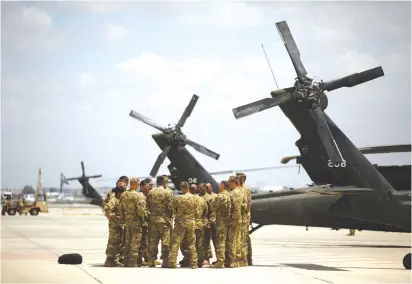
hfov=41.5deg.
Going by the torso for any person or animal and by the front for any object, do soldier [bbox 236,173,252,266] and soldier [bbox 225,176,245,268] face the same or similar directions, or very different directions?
same or similar directions

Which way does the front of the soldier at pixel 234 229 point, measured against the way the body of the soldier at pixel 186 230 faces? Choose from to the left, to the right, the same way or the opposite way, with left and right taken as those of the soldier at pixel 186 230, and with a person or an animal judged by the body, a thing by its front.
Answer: to the left

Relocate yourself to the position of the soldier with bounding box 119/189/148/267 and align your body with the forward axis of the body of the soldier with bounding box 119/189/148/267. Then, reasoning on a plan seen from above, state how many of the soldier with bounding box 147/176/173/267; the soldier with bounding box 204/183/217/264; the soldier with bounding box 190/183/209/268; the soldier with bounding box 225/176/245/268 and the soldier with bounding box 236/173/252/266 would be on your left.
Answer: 0

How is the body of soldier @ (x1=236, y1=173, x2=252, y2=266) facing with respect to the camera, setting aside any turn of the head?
to the viewer's left

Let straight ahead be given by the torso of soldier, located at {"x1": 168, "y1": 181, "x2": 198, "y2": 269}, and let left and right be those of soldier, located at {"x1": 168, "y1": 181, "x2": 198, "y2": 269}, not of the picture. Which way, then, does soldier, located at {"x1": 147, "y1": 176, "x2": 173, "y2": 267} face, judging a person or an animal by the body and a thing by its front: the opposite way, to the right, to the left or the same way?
the same way

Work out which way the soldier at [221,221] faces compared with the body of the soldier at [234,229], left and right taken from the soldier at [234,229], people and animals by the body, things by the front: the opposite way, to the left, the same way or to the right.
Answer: the same way

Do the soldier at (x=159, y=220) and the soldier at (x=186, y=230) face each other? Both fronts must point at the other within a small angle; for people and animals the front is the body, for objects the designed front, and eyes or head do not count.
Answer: no

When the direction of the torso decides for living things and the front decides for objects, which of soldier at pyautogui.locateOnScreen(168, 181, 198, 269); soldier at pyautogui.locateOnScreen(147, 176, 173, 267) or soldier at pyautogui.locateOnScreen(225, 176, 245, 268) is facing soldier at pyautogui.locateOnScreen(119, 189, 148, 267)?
soldier at pyautogui.locateOnScreen(225, 176, 245, 268)

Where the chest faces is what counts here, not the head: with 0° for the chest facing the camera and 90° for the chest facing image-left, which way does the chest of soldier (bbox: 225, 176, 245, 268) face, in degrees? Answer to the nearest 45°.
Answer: approximately 90°

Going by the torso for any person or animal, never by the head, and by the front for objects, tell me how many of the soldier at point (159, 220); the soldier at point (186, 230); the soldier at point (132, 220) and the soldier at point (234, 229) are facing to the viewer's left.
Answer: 1

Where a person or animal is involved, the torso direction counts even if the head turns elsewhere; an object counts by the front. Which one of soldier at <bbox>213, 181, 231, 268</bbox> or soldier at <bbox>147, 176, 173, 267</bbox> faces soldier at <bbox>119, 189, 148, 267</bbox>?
soldier at <bbox>213, 181, 231, 268</bbox>

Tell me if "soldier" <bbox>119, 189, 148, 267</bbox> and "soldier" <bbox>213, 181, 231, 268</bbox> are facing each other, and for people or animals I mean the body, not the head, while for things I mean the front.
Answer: no

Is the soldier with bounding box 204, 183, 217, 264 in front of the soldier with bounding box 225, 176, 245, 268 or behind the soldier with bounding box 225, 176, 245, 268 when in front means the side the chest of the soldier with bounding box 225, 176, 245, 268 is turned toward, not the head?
in front

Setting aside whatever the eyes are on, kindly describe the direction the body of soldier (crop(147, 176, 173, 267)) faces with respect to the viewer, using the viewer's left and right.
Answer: facing away from the viewer

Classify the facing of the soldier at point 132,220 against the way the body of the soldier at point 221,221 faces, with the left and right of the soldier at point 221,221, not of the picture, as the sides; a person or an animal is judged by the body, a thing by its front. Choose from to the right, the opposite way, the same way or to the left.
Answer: to the right

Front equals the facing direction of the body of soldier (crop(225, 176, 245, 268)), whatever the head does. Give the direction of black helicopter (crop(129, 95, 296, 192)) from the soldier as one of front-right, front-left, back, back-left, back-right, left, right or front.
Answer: right
